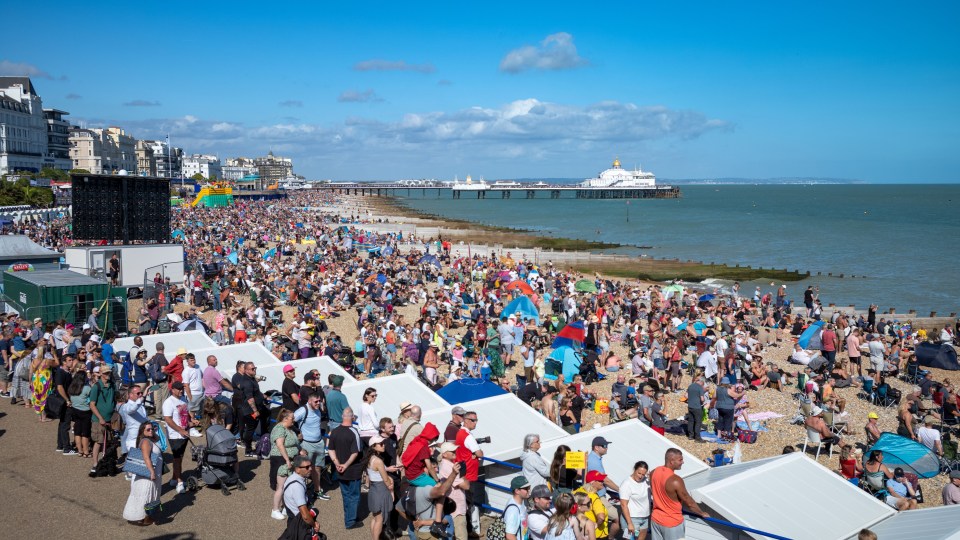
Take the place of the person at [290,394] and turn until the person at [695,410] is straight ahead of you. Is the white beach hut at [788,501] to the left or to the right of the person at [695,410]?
right

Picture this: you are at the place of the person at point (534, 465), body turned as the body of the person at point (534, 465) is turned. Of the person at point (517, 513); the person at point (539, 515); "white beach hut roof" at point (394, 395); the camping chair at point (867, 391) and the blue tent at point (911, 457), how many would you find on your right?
2

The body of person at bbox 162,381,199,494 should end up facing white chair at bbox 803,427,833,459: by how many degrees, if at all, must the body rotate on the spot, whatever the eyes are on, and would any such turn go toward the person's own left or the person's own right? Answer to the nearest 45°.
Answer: approximately 45° to the person's own left

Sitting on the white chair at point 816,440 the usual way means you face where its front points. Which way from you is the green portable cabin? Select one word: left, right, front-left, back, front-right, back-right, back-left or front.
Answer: back-left

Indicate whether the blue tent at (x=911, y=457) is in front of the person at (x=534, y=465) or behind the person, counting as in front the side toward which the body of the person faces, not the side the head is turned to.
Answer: in front

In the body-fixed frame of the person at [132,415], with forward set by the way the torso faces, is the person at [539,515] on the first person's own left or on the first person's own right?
on the first person's own right

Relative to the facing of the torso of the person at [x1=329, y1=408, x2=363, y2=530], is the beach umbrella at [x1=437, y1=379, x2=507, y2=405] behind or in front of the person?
in front
